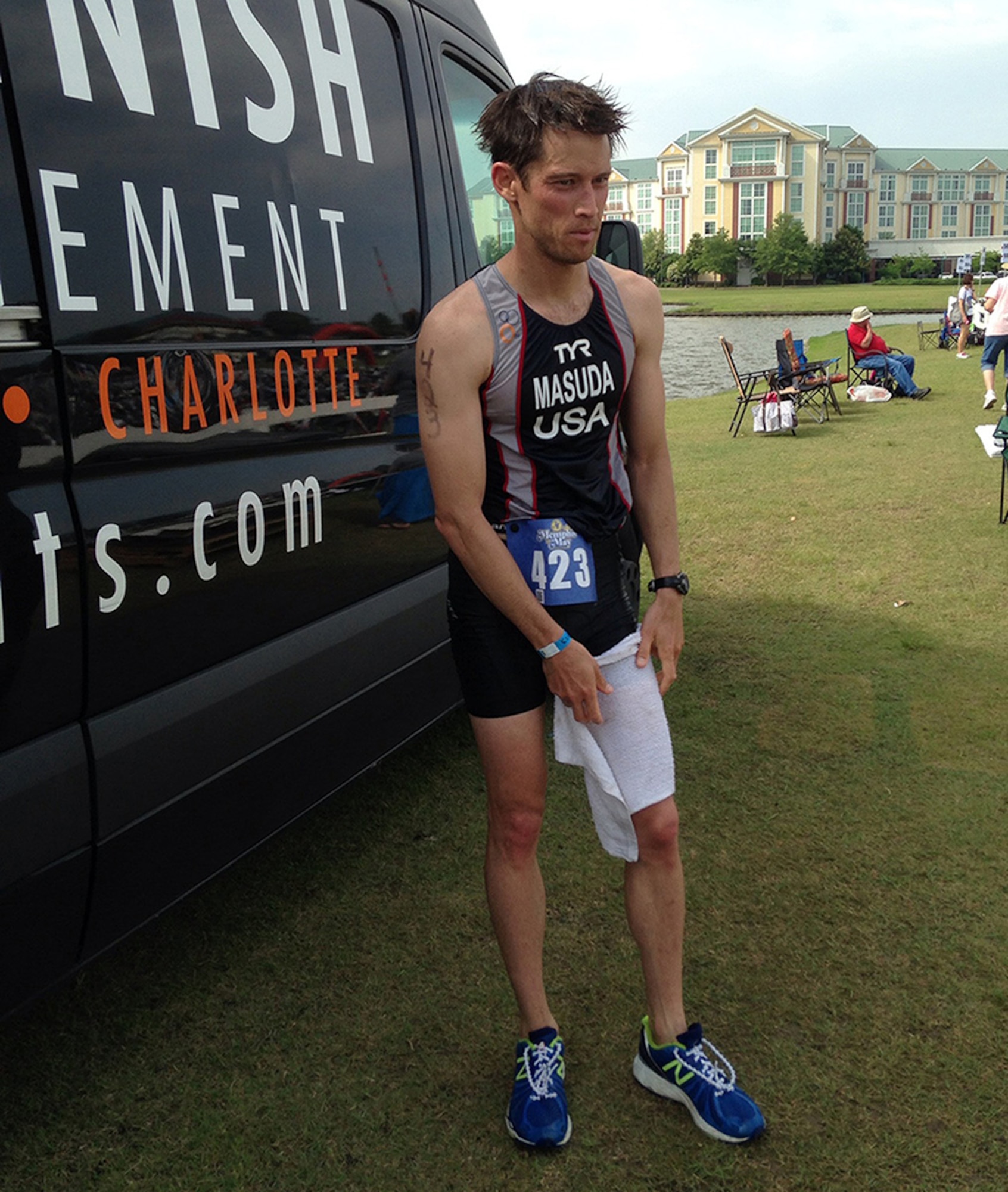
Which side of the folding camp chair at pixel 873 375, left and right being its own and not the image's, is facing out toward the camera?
right

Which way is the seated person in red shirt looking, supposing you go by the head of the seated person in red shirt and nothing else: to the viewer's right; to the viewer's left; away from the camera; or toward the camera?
to the viewer's right

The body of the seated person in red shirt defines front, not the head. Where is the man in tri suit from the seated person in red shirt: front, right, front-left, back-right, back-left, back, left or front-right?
right

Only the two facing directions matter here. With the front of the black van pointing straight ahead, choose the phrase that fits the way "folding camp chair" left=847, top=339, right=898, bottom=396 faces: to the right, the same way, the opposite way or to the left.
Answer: to the right

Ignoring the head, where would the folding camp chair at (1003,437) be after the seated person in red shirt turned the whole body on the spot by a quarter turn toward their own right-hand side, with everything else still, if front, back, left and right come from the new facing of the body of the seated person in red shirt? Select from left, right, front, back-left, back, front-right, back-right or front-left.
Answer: front

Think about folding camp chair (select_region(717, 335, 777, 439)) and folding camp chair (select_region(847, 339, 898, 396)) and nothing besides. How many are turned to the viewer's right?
2

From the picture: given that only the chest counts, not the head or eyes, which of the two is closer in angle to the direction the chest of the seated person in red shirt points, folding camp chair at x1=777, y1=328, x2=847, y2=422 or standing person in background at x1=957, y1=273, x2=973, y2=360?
the standing person in background

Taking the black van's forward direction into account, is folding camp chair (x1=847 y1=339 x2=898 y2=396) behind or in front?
in front

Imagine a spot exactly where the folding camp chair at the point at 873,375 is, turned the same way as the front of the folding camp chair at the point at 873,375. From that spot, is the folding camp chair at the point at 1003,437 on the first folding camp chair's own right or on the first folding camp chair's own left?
on the first folding camp chair's own right

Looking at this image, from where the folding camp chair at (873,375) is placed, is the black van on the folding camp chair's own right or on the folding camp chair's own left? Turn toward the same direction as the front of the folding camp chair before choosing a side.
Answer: on the folding camp chair's own right

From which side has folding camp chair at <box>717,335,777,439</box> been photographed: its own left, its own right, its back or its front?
right

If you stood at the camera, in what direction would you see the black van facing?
facing away from the viewer and to the right of the viewer

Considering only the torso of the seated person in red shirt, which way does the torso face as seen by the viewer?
to the viewer's right

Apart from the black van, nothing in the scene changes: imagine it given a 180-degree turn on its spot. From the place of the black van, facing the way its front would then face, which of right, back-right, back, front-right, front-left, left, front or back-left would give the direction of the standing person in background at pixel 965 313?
back

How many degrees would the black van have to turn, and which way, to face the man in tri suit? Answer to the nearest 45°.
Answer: approximately 45° to its right
